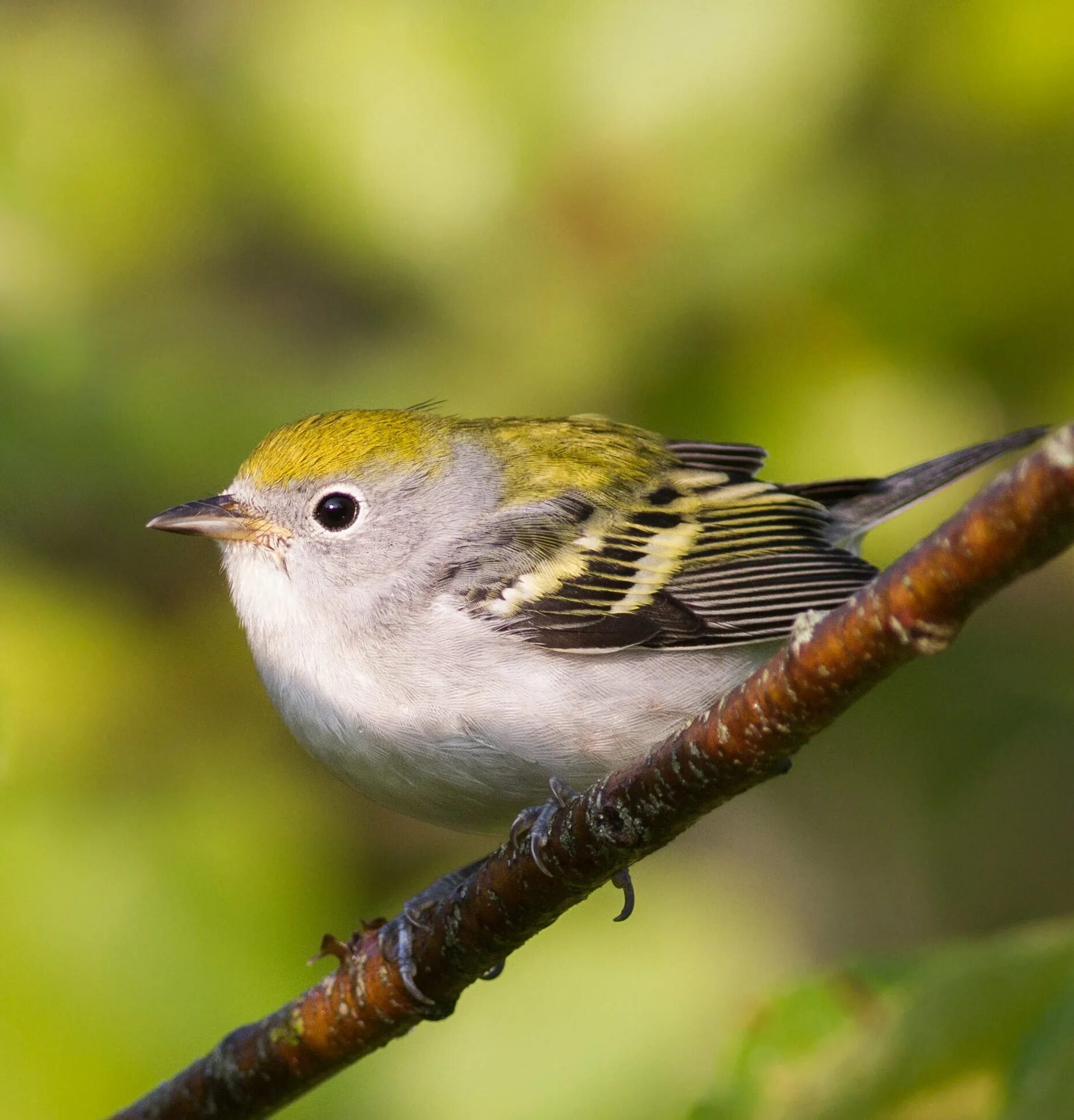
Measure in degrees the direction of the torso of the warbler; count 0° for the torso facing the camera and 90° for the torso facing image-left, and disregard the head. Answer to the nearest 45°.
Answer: approximately 90°
